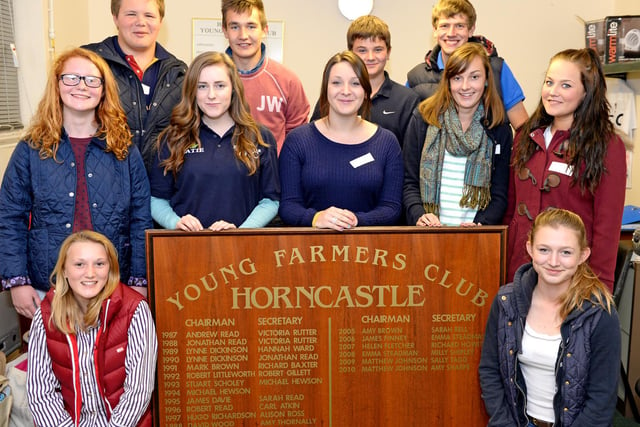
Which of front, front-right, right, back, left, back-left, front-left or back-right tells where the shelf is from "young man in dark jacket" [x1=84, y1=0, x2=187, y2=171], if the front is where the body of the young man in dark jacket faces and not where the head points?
left

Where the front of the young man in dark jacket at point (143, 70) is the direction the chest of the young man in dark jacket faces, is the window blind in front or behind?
behind

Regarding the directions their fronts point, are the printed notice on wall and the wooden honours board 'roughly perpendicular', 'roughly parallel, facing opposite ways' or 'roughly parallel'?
roughly parallel

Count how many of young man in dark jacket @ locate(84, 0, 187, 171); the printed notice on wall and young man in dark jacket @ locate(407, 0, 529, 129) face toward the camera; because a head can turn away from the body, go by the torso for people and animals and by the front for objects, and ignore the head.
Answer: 3

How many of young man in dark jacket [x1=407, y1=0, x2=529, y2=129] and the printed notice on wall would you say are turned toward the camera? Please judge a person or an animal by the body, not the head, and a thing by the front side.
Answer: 2

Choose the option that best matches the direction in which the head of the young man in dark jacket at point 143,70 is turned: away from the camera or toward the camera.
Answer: toward the camera

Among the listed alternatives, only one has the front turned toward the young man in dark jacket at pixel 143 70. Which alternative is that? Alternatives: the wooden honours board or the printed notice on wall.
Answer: the printed notice on wall

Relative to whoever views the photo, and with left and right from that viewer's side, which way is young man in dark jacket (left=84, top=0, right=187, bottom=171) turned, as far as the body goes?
facing the viewer

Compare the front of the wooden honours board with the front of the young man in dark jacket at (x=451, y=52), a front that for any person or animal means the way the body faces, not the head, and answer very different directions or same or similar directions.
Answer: same or similar directions

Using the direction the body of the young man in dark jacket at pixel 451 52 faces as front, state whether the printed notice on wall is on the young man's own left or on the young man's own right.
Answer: on the young man's own right

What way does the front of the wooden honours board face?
toward the camera

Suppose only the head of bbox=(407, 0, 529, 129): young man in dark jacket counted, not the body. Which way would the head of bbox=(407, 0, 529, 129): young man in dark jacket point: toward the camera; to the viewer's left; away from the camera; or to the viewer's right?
toward the camera

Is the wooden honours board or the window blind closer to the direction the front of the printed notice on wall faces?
the wooden honours board

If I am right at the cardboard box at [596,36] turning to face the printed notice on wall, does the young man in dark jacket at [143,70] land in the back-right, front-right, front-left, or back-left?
front-left

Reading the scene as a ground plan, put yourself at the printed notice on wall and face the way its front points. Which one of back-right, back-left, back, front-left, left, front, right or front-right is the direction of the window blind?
front-right
